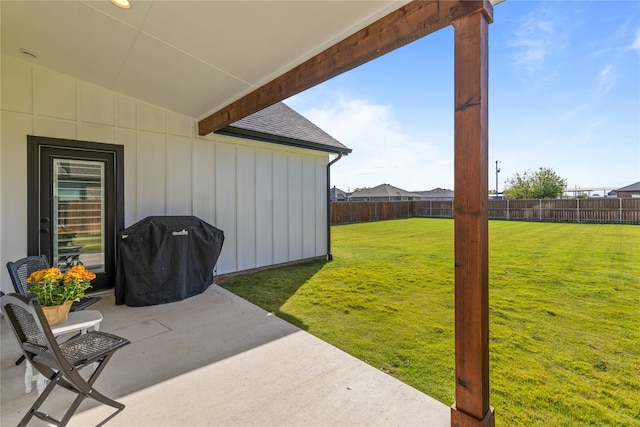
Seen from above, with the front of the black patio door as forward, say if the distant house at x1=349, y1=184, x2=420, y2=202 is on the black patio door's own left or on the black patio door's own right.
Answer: on the black patio door's own left

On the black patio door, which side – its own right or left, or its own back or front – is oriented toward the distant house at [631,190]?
left

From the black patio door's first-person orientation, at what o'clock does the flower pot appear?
The flower pot is roughly at 12 o'clock from the black patio door.

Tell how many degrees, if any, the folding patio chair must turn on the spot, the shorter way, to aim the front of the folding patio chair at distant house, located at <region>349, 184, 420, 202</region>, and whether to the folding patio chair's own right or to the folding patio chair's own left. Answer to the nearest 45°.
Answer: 0° — it already faces it

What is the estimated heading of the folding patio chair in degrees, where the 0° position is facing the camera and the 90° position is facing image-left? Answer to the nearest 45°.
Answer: approximately 225°

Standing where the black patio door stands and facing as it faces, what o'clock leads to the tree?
The tree is roughly at 9 o'clock from the black patio door.

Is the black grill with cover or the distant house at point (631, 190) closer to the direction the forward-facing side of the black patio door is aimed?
the black grill with cover

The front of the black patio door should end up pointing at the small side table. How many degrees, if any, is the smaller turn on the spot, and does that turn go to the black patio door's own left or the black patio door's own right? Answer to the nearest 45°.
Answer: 0° — it already faces it

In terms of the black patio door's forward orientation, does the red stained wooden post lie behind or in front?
in front

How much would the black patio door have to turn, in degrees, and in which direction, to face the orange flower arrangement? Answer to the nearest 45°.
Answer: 0° — it already faces it

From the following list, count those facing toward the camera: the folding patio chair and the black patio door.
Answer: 1

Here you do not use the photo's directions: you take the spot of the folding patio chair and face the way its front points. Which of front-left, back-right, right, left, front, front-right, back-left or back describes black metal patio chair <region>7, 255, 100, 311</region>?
front-left
